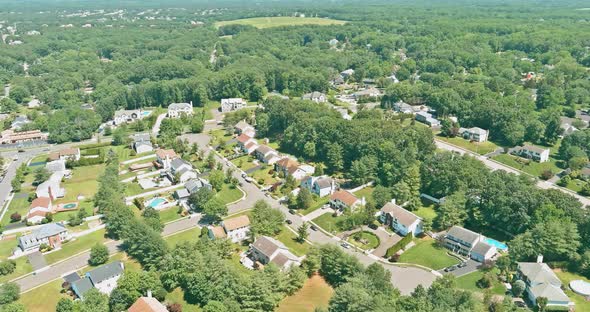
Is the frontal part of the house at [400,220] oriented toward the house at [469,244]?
no

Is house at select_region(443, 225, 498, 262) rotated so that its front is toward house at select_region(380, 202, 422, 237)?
no

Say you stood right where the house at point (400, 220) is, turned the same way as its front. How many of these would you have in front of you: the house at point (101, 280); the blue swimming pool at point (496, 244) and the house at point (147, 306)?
2

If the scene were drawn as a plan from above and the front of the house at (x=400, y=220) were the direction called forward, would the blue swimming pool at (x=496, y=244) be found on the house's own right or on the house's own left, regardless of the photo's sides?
on the house's own left

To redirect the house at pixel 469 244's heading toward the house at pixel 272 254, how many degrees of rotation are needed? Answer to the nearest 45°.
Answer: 0° — it already faces it

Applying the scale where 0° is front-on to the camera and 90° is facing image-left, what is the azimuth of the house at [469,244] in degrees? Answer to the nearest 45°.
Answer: approximately 45°

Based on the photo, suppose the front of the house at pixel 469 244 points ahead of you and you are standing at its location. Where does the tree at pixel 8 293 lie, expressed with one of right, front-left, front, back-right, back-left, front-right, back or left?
front

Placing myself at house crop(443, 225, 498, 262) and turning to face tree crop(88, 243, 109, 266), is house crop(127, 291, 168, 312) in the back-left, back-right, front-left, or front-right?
front-left

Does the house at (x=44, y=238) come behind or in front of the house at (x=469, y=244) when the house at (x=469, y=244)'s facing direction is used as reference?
in front

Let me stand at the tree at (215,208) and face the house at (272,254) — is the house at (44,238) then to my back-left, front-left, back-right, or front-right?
back-right

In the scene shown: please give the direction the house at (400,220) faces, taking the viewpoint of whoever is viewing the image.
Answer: facing the viewer and to the left of the viewer

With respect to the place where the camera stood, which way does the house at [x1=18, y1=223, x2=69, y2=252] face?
facing the viewer and to the right of the viewer

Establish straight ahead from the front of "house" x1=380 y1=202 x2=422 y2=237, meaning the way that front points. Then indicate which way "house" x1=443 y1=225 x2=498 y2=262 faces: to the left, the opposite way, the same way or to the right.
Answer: the same way

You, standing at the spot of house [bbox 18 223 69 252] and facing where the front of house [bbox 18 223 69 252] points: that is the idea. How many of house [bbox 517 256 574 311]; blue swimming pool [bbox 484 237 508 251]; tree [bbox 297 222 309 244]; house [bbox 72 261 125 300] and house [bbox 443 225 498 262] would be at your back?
0

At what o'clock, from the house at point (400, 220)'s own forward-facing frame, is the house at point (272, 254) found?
the house at point (272, 254) is roughly at 12 o'clock from the house at point (400, 220).

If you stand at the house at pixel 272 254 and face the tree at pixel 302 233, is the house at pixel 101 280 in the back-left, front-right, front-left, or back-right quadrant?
back-left
